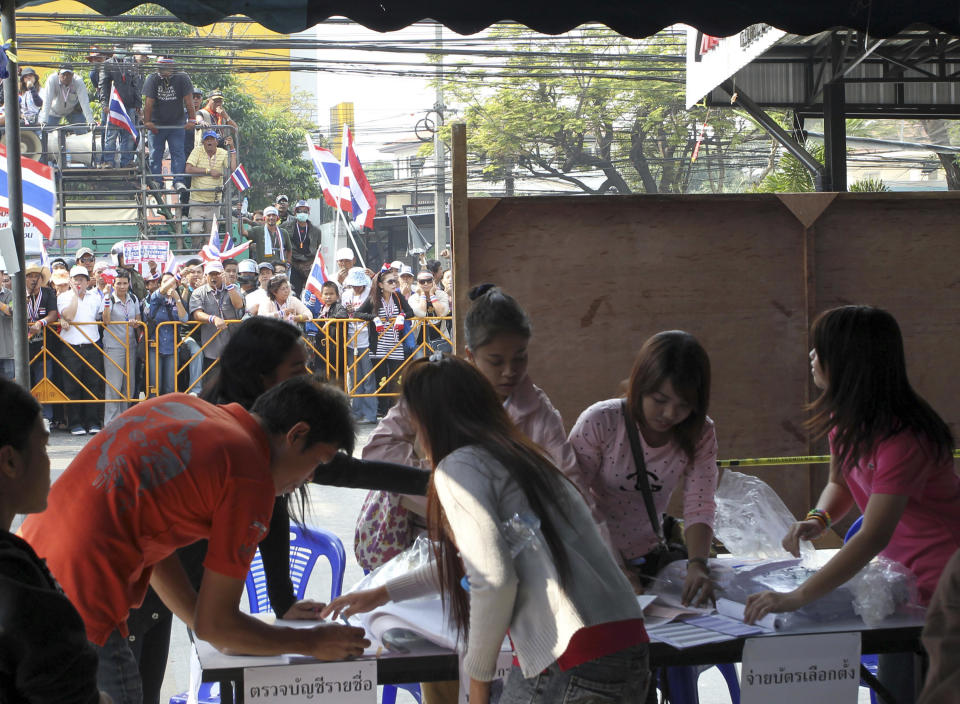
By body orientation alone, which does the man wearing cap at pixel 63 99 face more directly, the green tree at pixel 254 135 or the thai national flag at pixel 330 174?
the thai national flag

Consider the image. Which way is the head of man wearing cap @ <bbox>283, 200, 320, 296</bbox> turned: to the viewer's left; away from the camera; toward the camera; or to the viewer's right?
toward the camera

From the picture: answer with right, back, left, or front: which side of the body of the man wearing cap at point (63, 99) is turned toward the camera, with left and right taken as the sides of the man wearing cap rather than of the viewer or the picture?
front

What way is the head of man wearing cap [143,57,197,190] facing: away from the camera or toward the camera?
toward the camera

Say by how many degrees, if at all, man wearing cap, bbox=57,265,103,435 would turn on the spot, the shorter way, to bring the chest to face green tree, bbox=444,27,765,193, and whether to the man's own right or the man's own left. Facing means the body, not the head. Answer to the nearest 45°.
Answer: approximately 135° to the man's own left

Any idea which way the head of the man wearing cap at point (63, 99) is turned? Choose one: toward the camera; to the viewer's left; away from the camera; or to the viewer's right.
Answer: toward the camera

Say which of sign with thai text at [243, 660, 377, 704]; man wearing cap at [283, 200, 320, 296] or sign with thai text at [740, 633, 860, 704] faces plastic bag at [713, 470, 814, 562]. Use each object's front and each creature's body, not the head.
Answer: the man wearing cap

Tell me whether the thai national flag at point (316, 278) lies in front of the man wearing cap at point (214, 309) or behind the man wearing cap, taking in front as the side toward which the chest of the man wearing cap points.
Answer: behind

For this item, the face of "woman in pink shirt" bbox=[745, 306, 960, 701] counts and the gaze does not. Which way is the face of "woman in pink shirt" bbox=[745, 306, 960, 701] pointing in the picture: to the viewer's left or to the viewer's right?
to the viewer's left

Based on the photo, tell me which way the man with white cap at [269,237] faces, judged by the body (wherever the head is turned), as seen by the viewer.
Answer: toward the camera

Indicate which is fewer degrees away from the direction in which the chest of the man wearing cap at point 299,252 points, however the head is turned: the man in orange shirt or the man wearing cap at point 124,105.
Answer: the man in orange shirt

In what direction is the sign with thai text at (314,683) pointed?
toward the camera

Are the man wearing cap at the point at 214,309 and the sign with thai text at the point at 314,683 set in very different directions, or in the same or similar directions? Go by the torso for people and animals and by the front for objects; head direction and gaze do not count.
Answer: same or similar directions

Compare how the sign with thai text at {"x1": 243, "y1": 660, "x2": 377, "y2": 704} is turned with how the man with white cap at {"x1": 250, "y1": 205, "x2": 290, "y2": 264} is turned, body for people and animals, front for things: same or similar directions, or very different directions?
same or similar directions

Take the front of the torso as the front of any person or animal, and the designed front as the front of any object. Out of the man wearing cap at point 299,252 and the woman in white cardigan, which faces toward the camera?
the man wearing cap

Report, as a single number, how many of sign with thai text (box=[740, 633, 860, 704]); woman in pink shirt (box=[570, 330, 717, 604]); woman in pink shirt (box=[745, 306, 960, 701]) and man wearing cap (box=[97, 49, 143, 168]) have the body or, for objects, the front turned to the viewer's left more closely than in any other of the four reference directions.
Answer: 1

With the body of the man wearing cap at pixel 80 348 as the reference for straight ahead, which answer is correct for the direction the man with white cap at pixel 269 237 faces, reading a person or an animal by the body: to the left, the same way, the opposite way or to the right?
the same way
